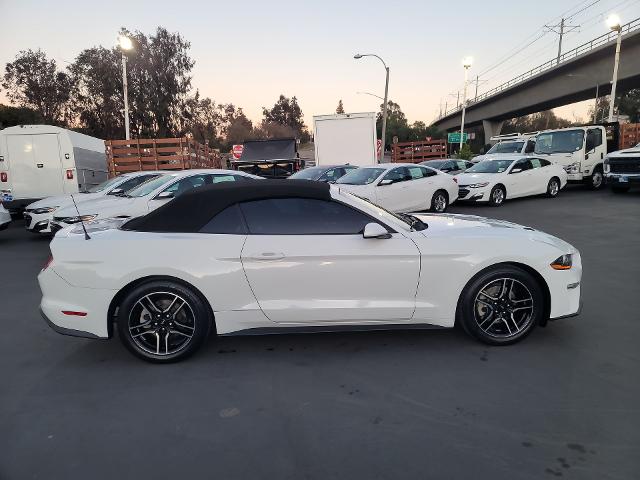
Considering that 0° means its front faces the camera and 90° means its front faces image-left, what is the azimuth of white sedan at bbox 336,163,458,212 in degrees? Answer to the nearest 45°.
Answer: approximately 45°

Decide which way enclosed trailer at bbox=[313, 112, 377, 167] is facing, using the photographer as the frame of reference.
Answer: facing away from the viewer

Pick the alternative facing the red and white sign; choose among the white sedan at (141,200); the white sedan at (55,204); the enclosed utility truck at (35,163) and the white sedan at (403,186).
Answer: the enclosed utility truck

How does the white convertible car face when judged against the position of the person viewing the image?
facing to the right of the viewer

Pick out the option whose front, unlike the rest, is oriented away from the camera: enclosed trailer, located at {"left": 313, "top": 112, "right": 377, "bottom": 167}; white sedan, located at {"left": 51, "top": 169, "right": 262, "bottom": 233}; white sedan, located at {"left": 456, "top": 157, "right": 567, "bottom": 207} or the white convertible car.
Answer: the enclosed trailer

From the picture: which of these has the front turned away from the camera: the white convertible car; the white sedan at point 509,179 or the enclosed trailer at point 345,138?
the enclosed trailer

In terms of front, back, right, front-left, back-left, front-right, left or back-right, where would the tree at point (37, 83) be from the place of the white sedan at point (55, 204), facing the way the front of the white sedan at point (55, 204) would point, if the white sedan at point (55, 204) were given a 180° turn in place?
front-left

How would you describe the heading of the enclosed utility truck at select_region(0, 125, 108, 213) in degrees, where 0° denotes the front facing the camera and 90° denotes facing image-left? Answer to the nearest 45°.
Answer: approximately 225°

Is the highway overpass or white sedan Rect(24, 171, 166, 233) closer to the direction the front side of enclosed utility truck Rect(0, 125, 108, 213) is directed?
the highway overpass

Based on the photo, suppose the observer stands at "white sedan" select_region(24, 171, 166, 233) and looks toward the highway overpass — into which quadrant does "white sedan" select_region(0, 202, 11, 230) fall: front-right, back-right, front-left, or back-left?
back-left

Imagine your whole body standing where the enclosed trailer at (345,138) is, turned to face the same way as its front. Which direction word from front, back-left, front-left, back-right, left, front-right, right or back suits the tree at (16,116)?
front-left

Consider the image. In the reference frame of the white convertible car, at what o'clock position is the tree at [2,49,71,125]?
The tree is roughly at 8 o'clock from the white convertible car.

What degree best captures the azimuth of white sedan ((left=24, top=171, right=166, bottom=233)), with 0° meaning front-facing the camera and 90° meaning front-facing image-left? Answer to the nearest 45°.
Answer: approximately 45°

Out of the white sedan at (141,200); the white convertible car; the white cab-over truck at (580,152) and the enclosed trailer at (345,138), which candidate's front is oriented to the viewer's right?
the white convertible car

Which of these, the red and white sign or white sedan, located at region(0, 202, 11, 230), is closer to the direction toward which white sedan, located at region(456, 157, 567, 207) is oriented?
the white sedan
